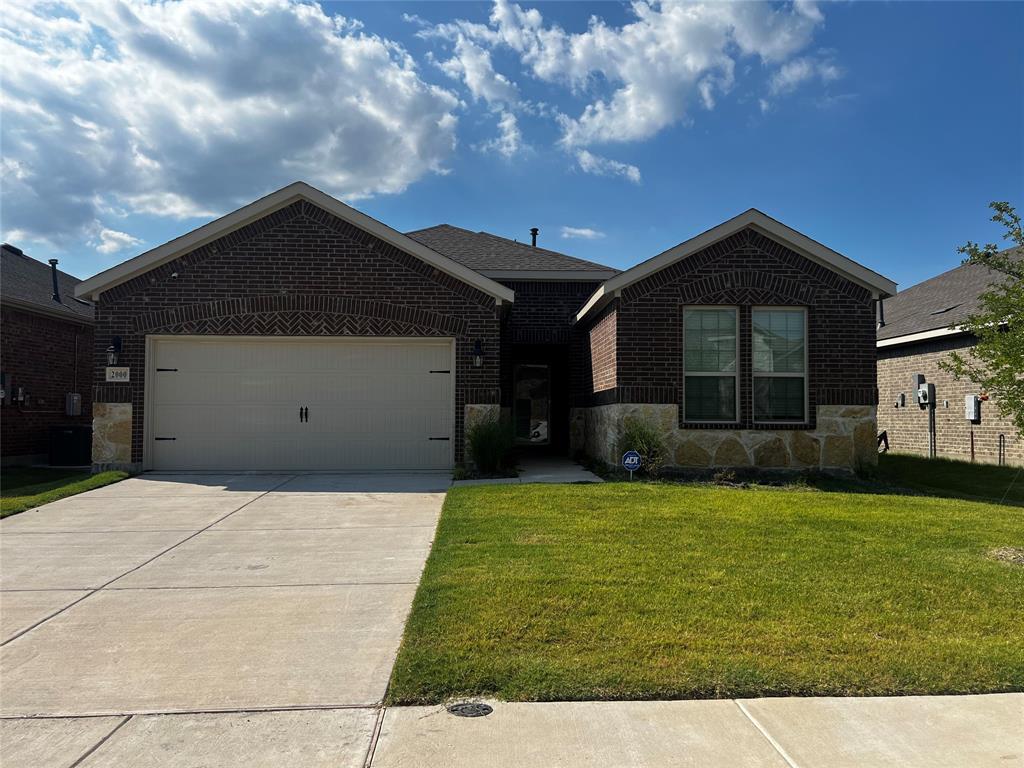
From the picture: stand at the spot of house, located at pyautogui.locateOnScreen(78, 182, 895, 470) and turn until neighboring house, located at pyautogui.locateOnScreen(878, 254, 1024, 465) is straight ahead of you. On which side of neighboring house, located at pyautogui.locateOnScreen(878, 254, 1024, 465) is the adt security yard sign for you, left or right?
right

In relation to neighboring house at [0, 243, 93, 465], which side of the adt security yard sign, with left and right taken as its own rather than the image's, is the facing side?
right

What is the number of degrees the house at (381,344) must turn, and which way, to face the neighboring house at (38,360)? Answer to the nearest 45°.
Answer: approximately 135° to its right

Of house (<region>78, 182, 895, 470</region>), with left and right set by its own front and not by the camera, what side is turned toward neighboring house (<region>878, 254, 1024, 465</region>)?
left

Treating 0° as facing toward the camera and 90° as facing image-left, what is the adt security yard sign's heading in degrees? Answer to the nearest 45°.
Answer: approximately 0°

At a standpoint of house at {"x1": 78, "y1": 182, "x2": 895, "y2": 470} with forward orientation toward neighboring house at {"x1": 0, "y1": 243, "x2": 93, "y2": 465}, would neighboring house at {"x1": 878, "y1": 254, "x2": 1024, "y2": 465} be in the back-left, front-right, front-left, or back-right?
back-right

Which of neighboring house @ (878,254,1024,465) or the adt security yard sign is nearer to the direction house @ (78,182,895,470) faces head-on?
the adt security yard sign
